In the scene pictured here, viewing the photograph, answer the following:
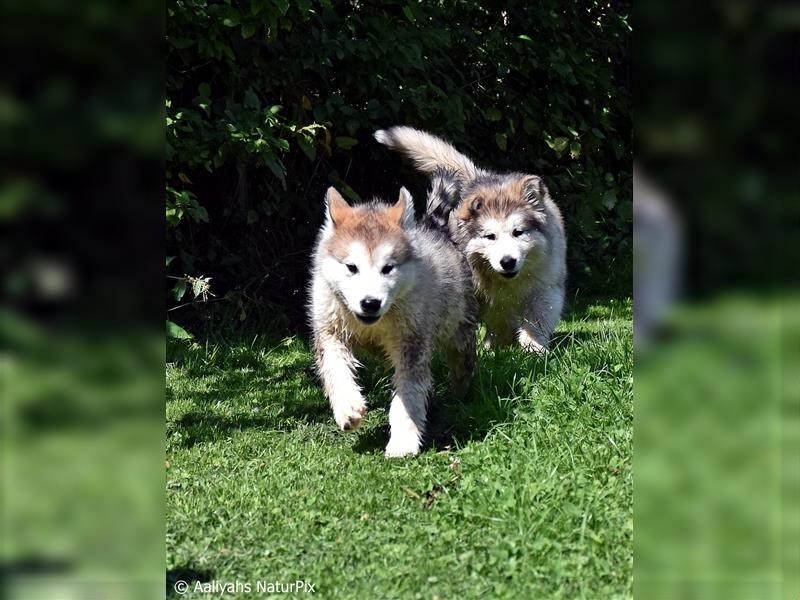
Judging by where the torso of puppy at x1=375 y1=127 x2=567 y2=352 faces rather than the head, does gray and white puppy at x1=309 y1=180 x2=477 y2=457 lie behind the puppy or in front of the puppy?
in front

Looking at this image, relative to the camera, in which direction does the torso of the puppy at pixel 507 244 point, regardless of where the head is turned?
toward the camera
